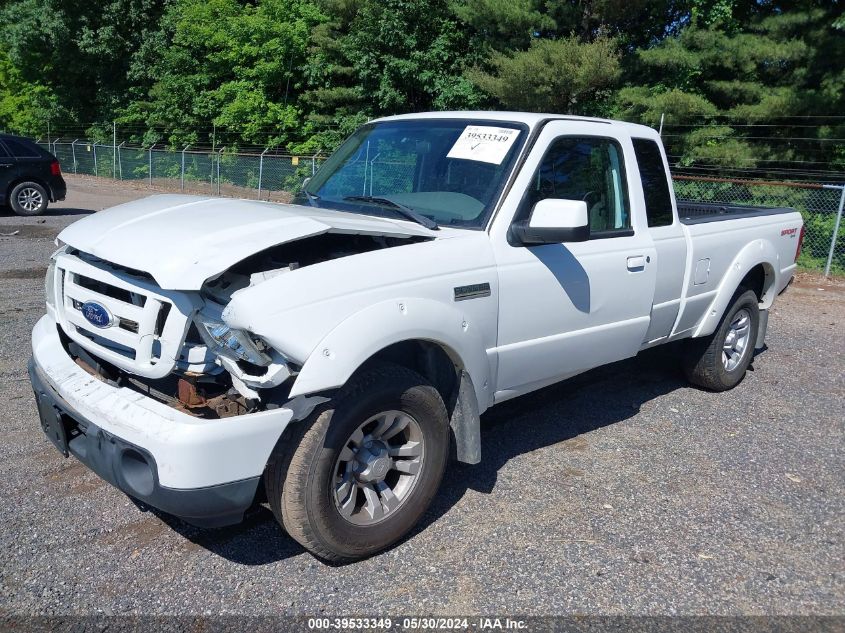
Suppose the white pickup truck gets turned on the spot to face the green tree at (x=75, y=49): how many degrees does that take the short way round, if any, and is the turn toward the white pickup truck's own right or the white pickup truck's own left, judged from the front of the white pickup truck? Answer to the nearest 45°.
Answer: approximately 90° to the white pickup truck's own right

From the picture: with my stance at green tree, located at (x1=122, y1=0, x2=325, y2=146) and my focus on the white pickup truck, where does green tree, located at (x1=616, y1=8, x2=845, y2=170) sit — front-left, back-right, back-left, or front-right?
front-left

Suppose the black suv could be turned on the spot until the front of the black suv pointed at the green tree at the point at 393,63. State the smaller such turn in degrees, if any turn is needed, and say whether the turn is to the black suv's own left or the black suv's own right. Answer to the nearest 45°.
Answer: approximately 135° to the black suv's own right

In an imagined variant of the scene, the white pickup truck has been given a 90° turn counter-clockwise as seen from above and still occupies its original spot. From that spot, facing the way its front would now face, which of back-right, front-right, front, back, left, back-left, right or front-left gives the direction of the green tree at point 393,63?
back-left

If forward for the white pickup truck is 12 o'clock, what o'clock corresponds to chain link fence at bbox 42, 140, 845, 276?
The chain link fence is roughly at 4 o'clock from the white pickup truck.

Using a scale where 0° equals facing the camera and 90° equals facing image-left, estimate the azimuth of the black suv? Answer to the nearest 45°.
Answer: approximately 90°

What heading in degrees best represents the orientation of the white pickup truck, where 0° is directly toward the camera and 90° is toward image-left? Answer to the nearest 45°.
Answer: approximately 45°

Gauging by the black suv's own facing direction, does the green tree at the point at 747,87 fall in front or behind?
behind

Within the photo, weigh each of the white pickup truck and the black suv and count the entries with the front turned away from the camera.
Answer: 0

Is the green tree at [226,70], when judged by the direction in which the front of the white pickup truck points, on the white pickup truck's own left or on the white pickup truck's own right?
on the white pickup truck's own right

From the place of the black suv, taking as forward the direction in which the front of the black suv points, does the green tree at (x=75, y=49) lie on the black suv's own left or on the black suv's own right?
on the black suv's own right

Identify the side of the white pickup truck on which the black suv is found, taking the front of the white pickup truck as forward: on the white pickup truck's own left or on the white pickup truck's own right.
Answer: on the white pickup truck's own right
